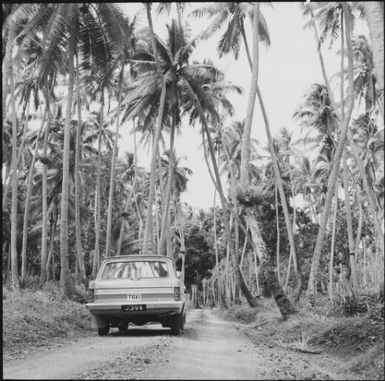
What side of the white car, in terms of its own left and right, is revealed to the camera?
back

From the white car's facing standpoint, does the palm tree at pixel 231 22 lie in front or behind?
in front
